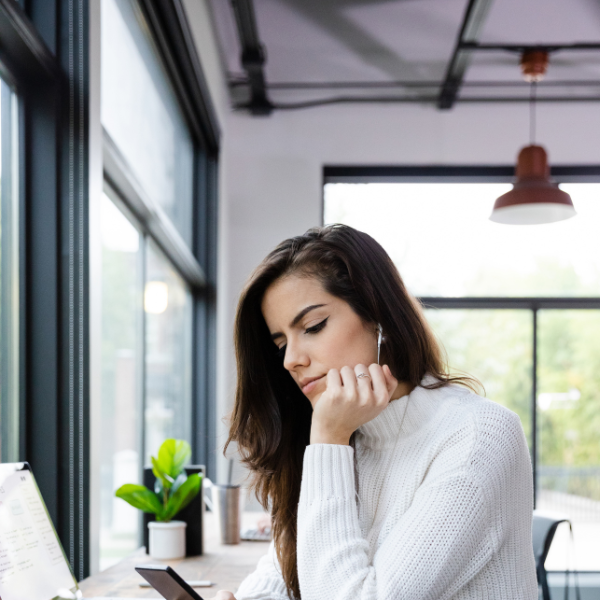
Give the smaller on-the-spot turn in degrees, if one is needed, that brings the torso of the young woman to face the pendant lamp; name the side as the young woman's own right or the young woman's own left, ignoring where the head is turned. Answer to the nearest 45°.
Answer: approximately 135° to the young woman's own right

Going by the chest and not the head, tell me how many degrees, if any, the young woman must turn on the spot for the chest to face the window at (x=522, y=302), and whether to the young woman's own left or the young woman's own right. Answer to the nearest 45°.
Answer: approximately 135° to the young woman's own right

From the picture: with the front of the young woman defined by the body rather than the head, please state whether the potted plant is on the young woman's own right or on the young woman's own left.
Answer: on the young woman's own right

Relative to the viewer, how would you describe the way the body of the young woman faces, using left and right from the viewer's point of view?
facing the viewer and to the left of the viewer

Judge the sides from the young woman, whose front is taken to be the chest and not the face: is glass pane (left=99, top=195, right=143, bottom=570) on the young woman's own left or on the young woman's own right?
on the young woman's own right

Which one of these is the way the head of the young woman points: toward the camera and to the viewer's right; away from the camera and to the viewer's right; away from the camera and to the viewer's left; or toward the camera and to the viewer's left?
toward the camera and to the viewer's left
